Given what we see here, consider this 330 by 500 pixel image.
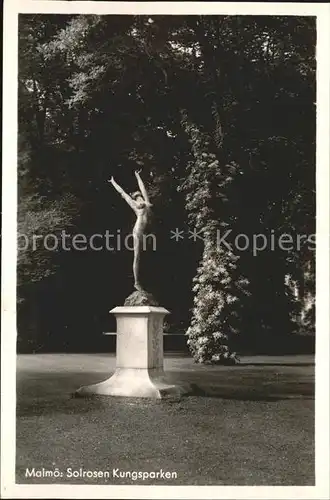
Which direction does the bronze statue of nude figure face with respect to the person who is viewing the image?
facing the viewer and to the right of the viewer

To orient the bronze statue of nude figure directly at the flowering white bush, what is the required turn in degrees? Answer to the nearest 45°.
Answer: approximately 45° to its left
